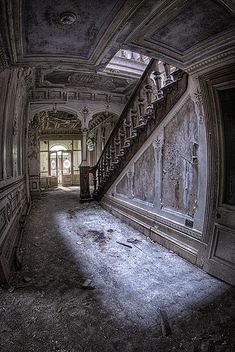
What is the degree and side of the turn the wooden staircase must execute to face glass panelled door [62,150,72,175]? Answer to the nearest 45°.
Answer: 0° — it already faces it

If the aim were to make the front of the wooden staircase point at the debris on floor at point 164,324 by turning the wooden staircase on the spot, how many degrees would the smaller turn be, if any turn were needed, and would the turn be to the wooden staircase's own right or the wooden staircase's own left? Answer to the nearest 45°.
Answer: approximately 135° to the wooden staircase's own left

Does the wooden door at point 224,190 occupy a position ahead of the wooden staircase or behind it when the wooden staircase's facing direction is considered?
behind

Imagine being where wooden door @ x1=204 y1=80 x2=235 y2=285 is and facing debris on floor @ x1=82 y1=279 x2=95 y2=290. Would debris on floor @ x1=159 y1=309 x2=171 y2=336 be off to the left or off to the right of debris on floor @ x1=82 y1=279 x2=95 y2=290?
left

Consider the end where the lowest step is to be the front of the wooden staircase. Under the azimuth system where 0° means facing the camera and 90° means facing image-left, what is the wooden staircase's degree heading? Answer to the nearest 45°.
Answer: approximately 135°

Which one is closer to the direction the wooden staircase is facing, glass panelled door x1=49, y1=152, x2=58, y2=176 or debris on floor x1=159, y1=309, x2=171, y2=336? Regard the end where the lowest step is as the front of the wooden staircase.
the glass panelled door

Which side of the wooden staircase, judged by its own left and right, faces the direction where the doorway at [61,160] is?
front

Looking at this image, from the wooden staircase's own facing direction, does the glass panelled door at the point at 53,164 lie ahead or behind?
ahead
